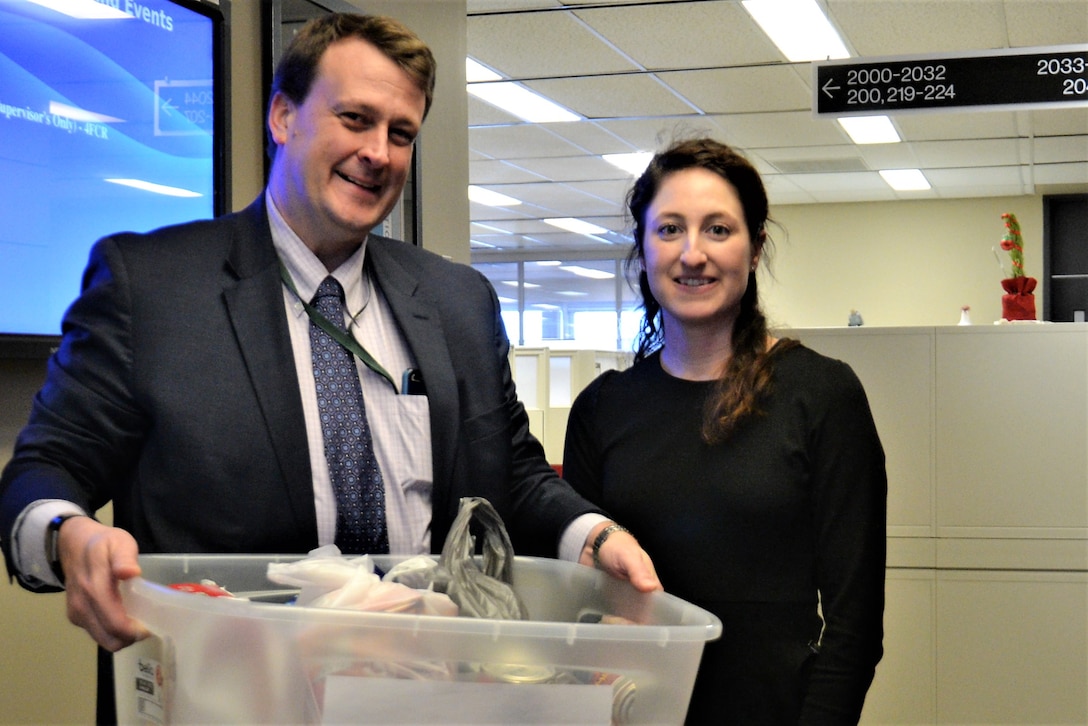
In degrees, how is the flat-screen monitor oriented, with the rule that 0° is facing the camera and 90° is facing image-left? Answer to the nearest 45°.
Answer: approximately 315°

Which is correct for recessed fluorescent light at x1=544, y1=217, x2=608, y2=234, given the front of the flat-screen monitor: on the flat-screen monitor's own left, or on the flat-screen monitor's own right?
on the flat-screen monitor's own left

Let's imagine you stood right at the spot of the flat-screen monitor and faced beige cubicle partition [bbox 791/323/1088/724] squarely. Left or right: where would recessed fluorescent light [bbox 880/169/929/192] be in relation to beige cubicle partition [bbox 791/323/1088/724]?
left

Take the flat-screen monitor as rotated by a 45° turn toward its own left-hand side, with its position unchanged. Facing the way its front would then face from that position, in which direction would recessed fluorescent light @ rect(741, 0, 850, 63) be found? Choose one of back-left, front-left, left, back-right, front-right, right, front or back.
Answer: front-left

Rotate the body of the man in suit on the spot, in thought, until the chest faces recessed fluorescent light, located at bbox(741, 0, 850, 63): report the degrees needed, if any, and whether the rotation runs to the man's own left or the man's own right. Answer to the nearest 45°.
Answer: approximately 90° to the man's own left

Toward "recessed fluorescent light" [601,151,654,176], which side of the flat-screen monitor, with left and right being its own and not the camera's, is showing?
left

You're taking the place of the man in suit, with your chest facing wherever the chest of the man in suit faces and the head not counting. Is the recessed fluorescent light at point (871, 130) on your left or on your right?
on your left

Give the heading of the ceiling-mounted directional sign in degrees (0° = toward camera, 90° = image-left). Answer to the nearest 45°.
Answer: approximately 0°

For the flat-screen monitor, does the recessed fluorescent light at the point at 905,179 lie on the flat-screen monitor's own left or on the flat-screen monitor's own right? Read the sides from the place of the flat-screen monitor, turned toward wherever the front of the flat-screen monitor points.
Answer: on the flat-screen monitor's own left

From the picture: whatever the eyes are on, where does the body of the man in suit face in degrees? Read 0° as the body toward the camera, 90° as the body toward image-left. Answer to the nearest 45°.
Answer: approximately 315°
